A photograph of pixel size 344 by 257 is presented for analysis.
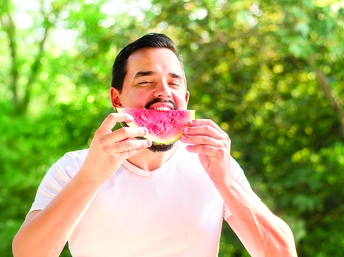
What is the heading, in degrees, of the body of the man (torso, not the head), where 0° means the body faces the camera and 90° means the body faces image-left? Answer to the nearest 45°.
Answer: approximately 0°
